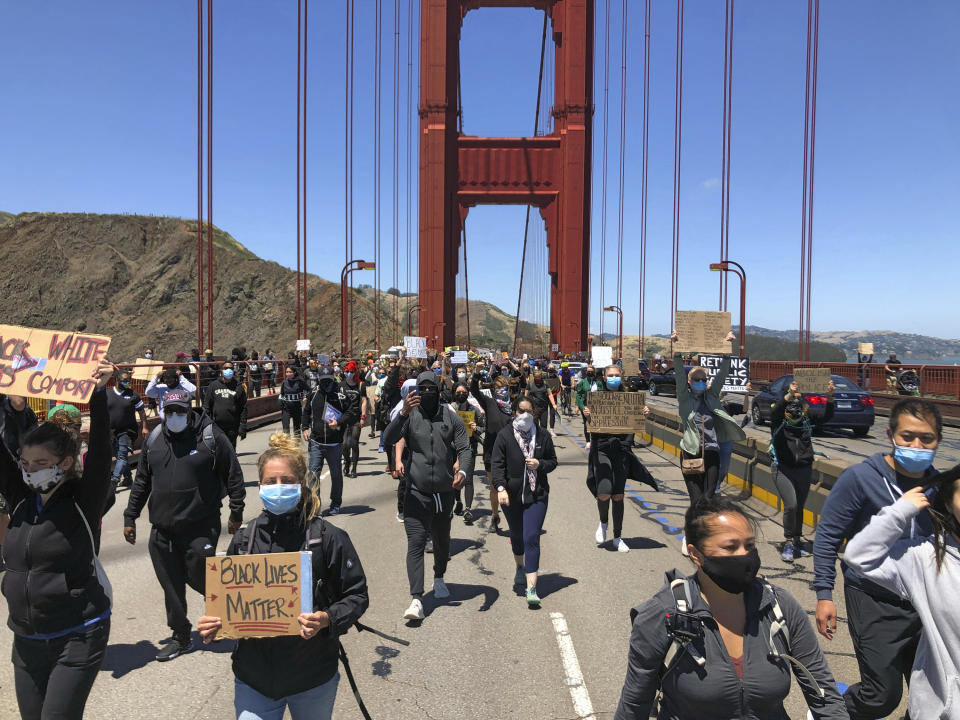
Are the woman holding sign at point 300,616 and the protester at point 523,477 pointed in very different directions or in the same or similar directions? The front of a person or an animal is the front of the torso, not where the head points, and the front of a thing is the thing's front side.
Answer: same or similar directions

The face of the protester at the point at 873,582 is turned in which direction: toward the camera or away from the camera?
toward the camera

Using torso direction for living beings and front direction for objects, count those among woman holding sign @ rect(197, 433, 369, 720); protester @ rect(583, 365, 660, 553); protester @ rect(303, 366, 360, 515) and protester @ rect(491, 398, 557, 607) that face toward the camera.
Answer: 4

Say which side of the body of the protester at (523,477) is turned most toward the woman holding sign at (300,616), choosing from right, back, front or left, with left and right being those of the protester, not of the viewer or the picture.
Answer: front

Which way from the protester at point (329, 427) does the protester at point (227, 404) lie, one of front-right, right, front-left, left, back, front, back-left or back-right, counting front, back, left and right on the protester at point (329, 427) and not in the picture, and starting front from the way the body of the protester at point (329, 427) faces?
back-right

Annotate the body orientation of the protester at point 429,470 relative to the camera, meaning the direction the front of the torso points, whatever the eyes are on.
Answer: toward the camera

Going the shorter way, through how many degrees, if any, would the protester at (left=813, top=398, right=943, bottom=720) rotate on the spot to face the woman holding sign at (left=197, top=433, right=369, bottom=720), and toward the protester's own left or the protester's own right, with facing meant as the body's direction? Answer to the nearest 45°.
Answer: approximately 90° to the protester's own right

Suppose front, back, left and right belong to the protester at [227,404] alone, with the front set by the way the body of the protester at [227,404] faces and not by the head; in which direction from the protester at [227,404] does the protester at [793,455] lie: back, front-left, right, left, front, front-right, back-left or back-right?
front-left

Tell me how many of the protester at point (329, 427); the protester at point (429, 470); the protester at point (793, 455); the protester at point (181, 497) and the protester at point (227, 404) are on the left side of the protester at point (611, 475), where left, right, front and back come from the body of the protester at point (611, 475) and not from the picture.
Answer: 1

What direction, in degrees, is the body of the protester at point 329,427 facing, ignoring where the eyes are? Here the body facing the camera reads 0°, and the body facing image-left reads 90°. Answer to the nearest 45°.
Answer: approximately 0°

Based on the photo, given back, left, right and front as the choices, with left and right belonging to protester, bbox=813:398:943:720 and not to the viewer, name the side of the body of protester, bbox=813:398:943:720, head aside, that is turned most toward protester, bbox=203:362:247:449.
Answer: back

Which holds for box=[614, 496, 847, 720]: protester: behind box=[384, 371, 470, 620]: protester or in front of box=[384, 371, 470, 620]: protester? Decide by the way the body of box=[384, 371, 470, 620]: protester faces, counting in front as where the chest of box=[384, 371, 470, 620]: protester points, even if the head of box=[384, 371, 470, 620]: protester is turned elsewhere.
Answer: in front

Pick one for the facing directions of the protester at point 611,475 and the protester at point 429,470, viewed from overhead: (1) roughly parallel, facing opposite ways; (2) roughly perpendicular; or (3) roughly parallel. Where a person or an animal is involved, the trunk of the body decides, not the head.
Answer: roughly parallel

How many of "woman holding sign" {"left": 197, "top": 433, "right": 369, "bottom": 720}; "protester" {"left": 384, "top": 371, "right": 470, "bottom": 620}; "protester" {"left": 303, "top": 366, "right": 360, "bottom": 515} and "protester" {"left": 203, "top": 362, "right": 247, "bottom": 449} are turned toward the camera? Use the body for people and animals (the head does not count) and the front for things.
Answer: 4

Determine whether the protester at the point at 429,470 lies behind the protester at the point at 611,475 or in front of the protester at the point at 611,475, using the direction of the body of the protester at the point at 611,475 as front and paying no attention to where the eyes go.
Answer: in front

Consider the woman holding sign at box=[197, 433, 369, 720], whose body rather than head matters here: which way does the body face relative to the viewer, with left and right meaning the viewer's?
facing the viewer

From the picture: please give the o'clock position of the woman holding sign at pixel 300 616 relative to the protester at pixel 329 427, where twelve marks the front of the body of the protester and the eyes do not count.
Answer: The woman holding sign is roughly at 12 o'clock from the protester.

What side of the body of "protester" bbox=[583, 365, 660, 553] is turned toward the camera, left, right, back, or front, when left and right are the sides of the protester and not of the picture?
front
